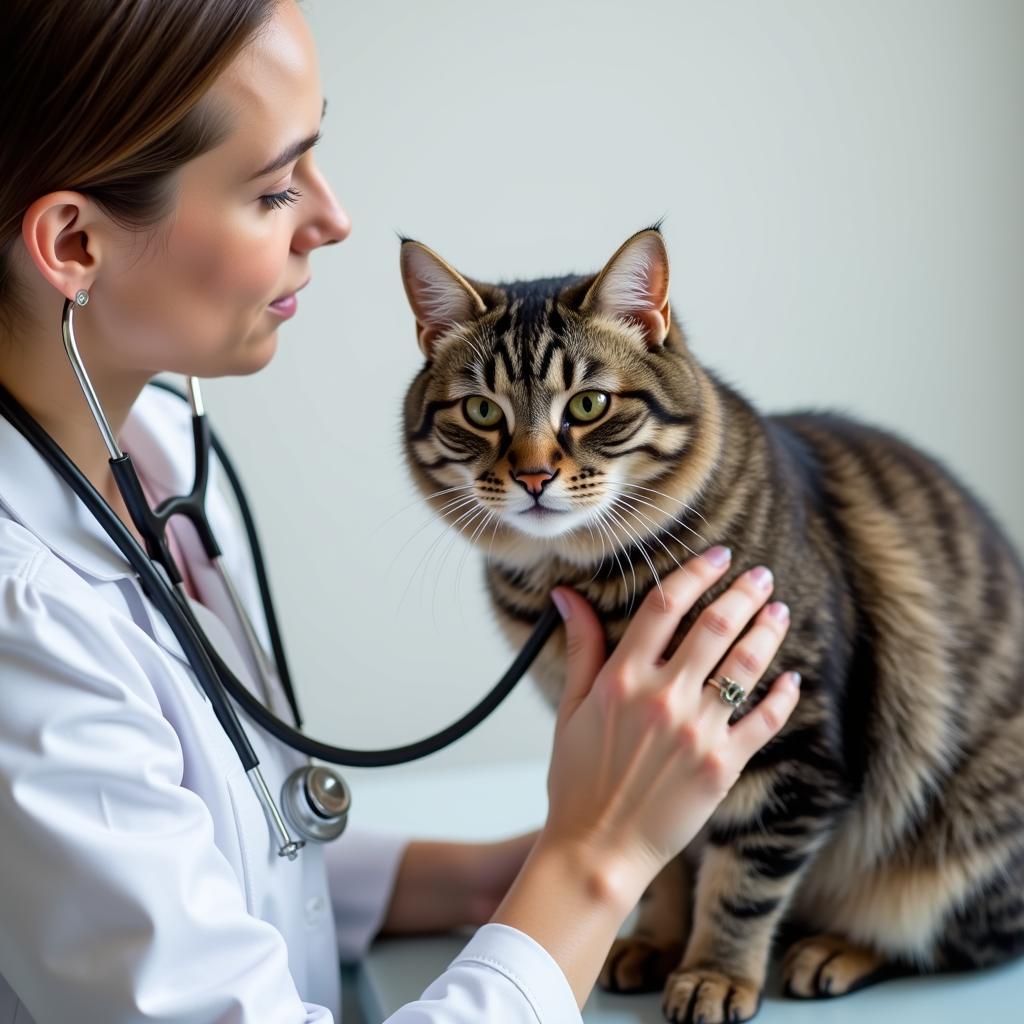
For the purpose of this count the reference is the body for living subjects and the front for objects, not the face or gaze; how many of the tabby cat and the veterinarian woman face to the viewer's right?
1

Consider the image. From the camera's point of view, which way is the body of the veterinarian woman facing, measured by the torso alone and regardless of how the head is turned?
to the viewer's right

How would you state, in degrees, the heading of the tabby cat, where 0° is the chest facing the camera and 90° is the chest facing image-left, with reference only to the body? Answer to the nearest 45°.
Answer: approximately 45°

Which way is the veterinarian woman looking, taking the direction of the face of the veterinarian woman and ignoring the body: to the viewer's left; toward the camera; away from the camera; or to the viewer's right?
to the viewer's right
